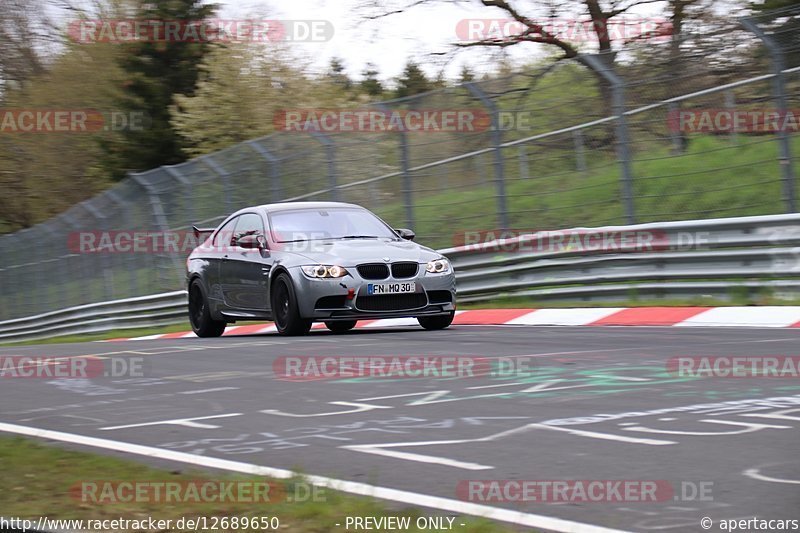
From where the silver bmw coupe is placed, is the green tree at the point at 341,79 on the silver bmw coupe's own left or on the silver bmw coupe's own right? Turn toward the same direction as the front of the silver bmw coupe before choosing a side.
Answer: on the silver bmw coupe's own left

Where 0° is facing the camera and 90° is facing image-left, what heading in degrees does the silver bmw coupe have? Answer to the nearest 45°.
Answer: approximately 315°

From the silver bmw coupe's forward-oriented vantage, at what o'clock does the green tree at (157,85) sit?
The green tree is roughly at 7 o'clock from the silver bmw coupe.

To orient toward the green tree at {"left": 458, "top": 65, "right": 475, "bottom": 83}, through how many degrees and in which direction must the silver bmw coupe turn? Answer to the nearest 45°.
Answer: approximately 135° to its left

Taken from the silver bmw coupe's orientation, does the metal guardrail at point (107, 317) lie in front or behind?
behind
